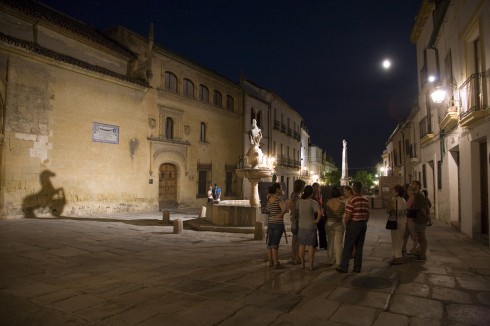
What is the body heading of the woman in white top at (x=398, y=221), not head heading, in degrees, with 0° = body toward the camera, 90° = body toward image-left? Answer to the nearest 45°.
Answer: approximately 90°

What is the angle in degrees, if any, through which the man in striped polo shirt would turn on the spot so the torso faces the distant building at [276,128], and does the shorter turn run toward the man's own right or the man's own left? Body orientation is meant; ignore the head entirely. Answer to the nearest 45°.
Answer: approximately 45° to the man's own right

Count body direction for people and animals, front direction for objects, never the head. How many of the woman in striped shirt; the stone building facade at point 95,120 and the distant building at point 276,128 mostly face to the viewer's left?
0

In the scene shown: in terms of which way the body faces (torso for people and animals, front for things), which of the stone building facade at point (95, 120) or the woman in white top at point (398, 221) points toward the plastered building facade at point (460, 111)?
the stone building facade at point (95, 120)

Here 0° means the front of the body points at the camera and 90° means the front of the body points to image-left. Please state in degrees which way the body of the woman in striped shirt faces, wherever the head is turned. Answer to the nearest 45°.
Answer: approximately 225°

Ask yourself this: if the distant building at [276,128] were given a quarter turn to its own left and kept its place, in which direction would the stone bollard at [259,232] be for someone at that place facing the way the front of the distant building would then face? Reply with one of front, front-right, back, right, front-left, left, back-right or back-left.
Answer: back-right

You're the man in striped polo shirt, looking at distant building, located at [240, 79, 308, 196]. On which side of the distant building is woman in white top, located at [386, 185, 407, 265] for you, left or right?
right

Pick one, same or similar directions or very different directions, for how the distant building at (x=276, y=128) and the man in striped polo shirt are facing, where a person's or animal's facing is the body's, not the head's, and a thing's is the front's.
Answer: very different directions

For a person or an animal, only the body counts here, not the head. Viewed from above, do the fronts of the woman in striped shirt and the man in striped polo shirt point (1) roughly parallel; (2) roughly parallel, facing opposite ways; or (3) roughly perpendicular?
roughly perpendicular

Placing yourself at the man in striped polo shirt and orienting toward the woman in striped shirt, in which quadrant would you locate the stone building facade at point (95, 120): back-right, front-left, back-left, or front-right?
front-right

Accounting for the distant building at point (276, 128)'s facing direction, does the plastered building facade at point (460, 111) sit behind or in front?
in front

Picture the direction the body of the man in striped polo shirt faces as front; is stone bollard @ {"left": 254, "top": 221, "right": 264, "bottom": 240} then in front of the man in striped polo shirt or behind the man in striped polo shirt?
in front

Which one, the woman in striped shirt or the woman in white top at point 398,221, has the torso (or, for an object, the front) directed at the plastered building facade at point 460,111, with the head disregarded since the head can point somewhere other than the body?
the woman in striped shirt

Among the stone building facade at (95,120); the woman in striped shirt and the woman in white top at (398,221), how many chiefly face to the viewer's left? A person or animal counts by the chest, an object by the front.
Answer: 1

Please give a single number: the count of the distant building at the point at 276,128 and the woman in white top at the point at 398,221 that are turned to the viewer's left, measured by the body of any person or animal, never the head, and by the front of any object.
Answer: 1

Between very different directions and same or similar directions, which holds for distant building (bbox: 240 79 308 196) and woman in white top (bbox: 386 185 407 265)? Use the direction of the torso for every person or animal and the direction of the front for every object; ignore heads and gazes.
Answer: very different directions

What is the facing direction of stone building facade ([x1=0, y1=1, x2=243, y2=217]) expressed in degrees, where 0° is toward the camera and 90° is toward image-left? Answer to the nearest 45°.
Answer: approximately 315°

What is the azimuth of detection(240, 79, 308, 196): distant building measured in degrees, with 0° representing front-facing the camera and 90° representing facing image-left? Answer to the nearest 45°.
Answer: approximately 315°

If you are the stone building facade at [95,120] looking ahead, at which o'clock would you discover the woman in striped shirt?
The woman in striped shirt is roughly at 1 o'clock from the stone building facade.
